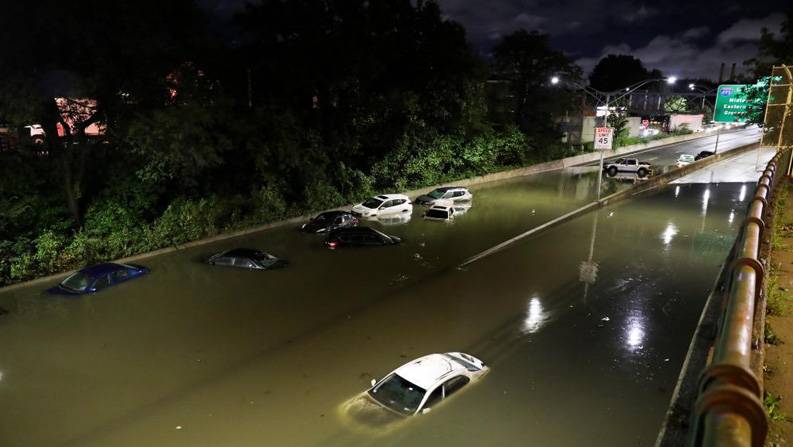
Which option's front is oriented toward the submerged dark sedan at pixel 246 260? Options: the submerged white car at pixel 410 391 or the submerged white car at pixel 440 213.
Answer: the submerged white car at pixel 440 213

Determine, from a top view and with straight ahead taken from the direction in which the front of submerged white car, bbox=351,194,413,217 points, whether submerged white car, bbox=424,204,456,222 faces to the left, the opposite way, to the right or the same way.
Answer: the same way

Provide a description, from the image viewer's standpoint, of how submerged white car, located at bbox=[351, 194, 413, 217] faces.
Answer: facing the viewer and to the left of the viewer

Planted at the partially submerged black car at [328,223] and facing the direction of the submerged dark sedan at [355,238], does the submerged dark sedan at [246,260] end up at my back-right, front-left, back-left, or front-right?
front-right

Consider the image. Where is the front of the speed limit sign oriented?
toward the camera

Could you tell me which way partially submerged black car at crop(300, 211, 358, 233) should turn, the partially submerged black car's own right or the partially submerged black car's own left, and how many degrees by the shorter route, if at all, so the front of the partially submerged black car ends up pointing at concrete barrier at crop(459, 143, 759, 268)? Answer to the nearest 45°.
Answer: approximately 135° to the partially submerged black car's own left

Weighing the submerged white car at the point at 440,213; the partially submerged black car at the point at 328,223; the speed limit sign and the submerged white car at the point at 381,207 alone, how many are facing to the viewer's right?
0

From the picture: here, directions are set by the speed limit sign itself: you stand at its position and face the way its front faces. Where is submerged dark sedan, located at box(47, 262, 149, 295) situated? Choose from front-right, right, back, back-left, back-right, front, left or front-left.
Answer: front-right

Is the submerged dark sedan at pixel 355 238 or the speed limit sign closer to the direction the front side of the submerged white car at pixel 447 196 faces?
the submerged dark sedan

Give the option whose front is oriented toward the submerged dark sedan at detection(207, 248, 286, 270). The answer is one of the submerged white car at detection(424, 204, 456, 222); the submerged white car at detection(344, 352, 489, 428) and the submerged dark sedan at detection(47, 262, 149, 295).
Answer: the submerged white car at detection(424, 204, 456, 222)

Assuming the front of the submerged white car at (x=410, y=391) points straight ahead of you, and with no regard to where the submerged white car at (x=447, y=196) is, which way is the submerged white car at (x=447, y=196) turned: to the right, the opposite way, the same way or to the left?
the same way

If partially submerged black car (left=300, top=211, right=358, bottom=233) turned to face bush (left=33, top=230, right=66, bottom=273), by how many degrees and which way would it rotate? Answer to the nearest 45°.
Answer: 0° — it already faces it

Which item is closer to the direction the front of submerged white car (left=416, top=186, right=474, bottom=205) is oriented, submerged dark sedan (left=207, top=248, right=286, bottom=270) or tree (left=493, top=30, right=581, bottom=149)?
the submerged dark sedan

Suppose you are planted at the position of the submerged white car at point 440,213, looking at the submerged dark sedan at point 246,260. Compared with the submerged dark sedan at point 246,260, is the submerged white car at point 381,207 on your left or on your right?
right

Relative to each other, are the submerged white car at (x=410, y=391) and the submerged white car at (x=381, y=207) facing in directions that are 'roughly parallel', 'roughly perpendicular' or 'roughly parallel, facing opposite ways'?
roughly parallel

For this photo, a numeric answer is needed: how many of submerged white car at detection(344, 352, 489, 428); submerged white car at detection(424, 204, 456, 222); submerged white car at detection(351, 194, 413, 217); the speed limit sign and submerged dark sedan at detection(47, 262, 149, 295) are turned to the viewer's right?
0

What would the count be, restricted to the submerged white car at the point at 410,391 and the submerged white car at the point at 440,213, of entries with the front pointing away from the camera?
0

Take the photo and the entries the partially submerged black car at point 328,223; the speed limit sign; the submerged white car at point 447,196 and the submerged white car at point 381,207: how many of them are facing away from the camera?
0
